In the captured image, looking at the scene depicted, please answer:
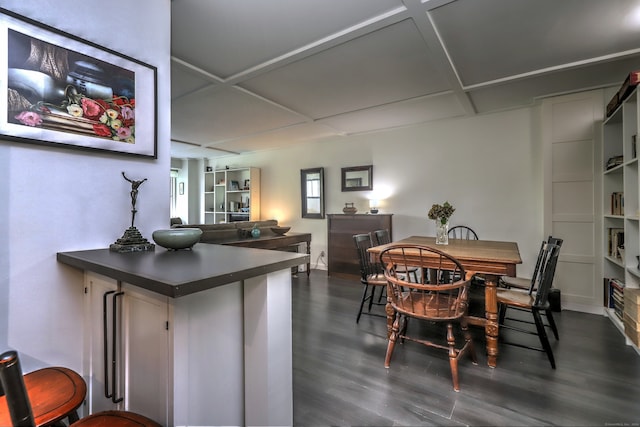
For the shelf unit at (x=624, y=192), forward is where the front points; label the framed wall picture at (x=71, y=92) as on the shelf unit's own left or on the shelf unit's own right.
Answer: on the shelf unit's own left

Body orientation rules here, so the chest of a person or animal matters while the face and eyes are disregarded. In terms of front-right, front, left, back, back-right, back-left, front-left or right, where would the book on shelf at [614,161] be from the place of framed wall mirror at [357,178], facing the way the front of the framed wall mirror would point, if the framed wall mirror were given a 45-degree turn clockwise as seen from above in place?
back-left

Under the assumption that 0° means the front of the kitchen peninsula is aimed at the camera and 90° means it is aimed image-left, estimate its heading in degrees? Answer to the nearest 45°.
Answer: approximately 45°

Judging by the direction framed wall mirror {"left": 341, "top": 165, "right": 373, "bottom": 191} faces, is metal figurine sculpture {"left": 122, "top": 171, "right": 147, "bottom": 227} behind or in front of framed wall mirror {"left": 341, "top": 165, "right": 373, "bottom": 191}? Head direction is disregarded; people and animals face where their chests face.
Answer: in front

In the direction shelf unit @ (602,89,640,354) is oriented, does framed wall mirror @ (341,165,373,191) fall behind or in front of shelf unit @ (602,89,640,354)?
in front

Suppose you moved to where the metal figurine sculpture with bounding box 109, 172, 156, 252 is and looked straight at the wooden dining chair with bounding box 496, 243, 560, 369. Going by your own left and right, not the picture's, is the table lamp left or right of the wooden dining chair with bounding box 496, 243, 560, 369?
left

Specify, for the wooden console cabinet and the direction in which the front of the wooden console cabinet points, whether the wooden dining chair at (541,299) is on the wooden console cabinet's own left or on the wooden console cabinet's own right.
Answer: on the wooden console cabinet's own left

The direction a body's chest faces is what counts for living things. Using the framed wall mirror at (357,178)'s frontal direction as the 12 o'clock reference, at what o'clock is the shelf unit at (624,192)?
The shelf unit is roughly at 9 o'clock from the framed wall mirror.

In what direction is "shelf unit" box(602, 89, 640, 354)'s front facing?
to the viewer's left

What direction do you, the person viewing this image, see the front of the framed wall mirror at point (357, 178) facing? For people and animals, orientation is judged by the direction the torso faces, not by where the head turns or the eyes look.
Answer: facing the viewer and to the left of the viewer

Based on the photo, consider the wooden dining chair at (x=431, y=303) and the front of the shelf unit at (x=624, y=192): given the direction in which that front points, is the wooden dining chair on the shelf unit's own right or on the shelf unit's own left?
on the shelf unit's own left

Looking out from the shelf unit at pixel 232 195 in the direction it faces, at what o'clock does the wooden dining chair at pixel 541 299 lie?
The wooden dining chair is roughly at 10 o'clock from the shelf unit.
